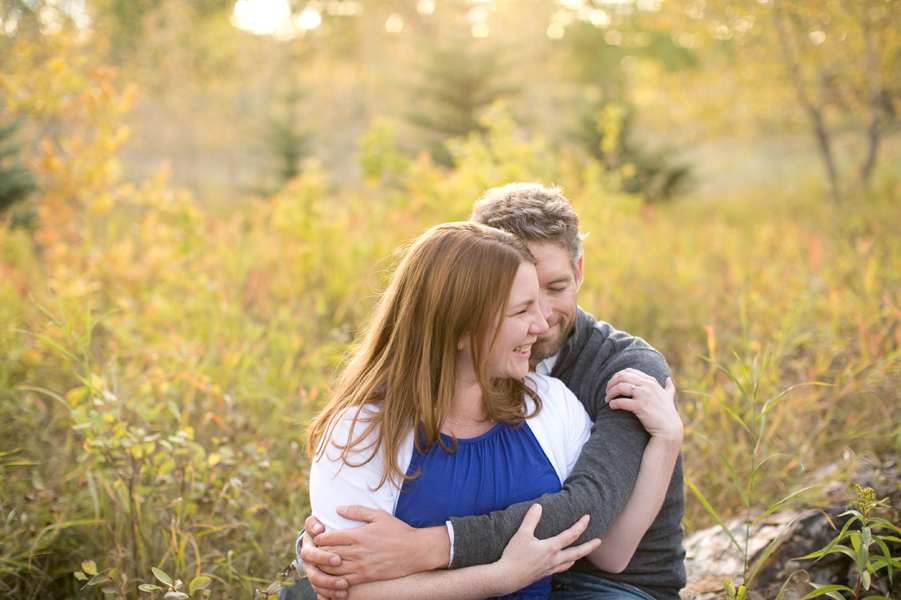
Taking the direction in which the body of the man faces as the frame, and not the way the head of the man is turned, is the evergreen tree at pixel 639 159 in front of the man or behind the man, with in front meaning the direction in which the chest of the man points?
behind

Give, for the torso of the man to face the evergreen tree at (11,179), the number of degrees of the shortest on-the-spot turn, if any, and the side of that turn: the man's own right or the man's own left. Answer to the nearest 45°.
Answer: approximately 90° to the man's own right

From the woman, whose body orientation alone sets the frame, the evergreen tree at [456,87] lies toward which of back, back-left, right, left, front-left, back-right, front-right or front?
back-left

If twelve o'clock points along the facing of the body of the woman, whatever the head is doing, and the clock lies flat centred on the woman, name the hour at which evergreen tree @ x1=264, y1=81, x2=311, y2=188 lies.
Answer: The evergreen tree is roughly at 7 o'clock from the woman.

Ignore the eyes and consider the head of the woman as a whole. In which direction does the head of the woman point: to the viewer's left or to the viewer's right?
to the viewer's right

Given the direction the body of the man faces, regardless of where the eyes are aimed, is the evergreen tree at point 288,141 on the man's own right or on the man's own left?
on the man's own right

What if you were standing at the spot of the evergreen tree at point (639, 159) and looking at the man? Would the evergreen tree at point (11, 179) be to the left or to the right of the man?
right
